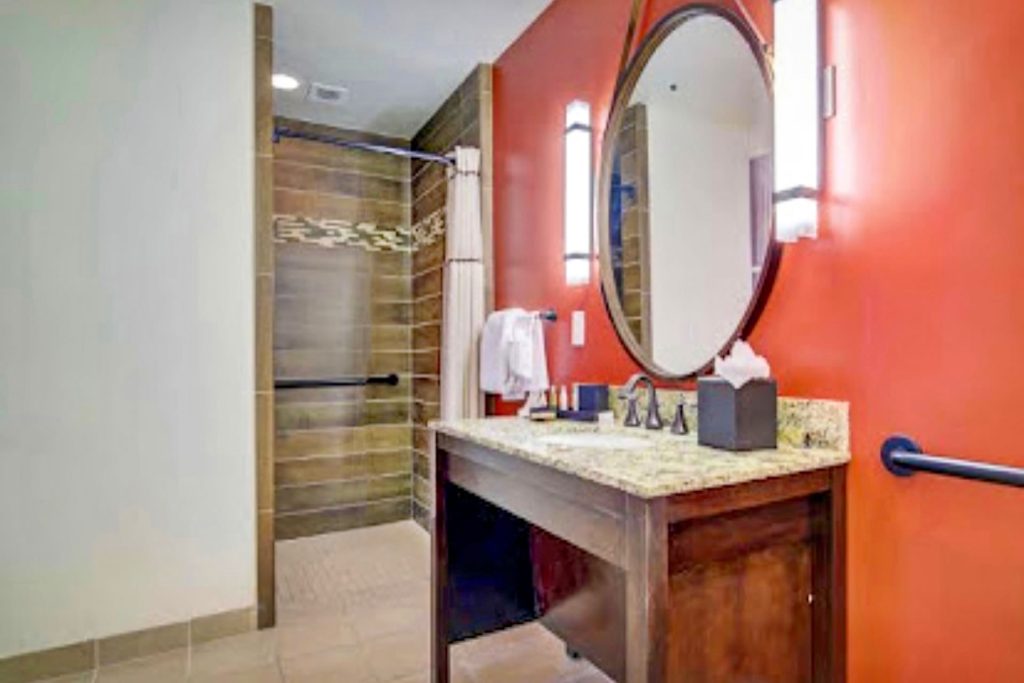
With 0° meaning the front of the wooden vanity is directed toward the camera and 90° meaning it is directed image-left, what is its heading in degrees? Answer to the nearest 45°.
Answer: approximately 45°

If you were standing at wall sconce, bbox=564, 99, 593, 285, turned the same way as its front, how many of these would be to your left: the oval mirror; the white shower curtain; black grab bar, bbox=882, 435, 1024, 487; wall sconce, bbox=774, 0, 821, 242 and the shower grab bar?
3

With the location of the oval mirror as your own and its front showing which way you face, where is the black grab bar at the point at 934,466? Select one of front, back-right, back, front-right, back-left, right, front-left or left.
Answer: left

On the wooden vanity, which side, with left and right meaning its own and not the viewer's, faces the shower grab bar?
right

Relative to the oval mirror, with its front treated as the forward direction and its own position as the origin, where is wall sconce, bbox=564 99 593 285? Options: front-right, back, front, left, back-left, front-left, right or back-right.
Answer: right

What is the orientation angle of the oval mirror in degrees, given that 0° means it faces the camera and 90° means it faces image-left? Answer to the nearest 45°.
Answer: approximately 45°

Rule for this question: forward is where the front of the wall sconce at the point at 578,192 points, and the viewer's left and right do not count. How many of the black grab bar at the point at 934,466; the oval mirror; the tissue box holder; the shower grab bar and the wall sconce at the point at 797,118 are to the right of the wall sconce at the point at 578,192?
1

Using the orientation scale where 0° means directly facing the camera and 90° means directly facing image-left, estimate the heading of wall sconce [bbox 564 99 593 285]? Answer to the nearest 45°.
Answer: approximately 45°

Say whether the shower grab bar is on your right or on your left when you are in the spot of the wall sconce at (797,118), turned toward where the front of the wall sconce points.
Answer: on your right

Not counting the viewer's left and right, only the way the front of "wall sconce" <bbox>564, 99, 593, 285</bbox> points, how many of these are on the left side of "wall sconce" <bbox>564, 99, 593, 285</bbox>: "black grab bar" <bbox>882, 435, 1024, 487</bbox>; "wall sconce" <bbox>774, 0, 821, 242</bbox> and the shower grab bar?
2

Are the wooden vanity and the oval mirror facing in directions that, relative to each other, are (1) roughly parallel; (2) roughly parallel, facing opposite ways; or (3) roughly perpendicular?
roughly parallel

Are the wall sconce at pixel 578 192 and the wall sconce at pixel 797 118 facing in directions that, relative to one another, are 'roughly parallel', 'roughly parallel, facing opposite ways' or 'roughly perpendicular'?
roughly parallel

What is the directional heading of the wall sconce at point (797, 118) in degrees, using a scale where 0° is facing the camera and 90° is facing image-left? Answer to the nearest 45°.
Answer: approximately 45°
